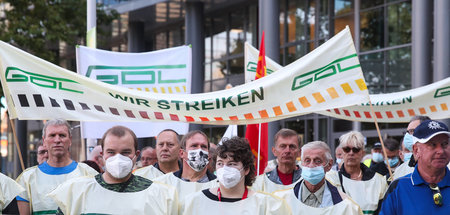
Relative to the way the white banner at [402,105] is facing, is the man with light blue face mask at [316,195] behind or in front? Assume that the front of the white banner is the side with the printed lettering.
in front

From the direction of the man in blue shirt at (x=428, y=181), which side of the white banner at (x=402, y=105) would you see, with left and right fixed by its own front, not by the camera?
front

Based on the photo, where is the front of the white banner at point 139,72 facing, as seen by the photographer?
facing the viewer

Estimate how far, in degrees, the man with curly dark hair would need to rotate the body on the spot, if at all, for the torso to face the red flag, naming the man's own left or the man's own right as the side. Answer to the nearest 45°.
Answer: approximately 180°

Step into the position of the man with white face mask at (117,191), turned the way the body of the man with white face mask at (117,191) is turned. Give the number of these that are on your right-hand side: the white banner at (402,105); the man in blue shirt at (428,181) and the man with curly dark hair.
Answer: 0

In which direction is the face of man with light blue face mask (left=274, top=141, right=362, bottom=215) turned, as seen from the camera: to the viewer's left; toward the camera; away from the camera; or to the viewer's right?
toward the camera

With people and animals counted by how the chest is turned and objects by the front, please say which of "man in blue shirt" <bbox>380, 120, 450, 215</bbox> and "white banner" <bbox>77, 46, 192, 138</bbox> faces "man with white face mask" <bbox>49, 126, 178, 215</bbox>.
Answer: the white banner

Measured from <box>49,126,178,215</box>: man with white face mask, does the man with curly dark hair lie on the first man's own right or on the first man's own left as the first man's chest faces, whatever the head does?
on the first man's own left

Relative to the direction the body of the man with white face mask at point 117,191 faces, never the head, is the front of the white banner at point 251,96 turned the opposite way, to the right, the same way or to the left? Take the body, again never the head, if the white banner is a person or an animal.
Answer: the same way

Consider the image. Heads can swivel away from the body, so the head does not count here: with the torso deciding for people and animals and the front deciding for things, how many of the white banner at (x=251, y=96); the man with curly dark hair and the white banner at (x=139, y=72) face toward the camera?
3

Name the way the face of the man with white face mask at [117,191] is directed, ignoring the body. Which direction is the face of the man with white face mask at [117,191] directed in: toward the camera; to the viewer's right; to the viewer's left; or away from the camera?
toward the camera

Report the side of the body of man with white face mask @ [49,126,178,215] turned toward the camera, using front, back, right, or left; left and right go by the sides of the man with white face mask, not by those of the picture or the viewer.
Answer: front
